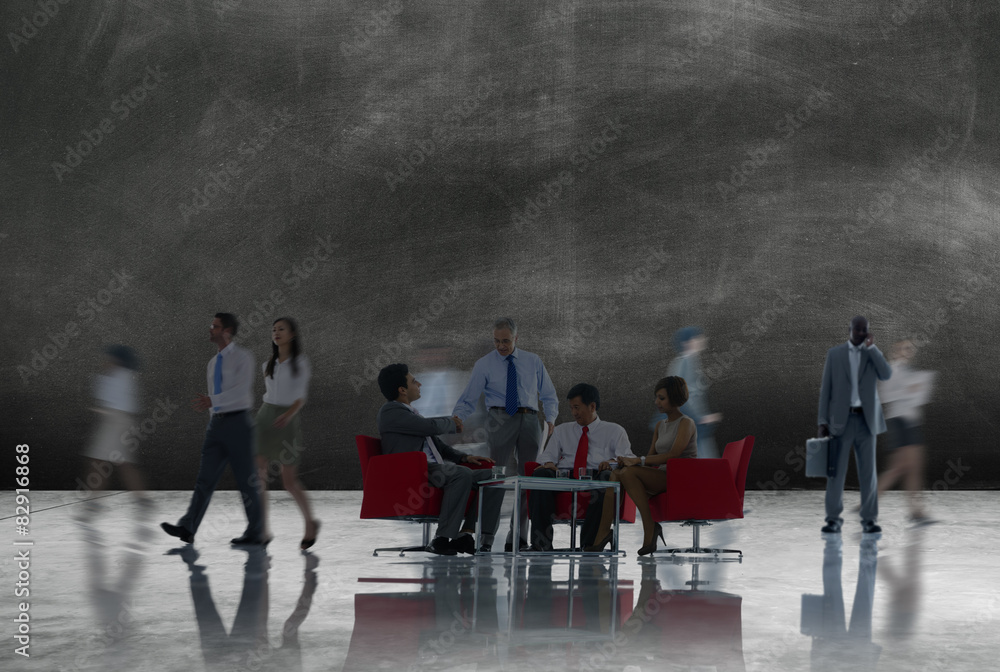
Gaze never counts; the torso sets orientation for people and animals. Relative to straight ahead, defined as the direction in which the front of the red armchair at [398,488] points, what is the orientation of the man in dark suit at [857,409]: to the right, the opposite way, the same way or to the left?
to the right

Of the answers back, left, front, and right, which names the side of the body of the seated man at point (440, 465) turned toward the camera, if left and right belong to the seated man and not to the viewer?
right

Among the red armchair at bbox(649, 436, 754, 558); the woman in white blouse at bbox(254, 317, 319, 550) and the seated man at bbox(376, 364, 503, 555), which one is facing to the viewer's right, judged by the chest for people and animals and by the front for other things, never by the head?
the seated man

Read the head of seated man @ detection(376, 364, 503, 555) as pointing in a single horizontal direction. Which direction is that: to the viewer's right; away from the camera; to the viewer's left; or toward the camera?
to the viewer's right

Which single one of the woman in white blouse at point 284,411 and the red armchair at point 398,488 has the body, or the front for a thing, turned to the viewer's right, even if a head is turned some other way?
the red armchair

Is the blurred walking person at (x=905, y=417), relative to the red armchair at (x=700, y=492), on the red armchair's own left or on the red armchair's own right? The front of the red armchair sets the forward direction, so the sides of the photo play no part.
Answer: on the red armchair's own right

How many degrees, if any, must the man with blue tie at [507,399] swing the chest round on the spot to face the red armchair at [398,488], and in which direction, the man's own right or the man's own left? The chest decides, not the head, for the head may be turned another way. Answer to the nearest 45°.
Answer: approximately 45° to the man's own right

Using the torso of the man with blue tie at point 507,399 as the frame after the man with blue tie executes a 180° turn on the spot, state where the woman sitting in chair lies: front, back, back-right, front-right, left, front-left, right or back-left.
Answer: back-right

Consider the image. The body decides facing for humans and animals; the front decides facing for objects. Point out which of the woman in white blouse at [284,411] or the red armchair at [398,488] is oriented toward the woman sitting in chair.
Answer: the red armchair

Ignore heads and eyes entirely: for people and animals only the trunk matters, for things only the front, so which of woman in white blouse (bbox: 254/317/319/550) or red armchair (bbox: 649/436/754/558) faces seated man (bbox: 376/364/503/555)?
the red armchair

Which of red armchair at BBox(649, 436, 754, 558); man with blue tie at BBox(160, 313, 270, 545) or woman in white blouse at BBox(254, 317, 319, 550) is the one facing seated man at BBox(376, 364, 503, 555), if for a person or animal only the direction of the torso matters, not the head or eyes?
the red armchair

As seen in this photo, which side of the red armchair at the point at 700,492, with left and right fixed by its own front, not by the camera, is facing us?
left

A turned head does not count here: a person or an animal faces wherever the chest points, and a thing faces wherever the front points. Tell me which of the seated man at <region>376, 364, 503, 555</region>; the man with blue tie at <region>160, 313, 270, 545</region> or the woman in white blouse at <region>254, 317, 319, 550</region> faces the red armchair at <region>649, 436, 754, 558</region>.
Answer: the seated man
